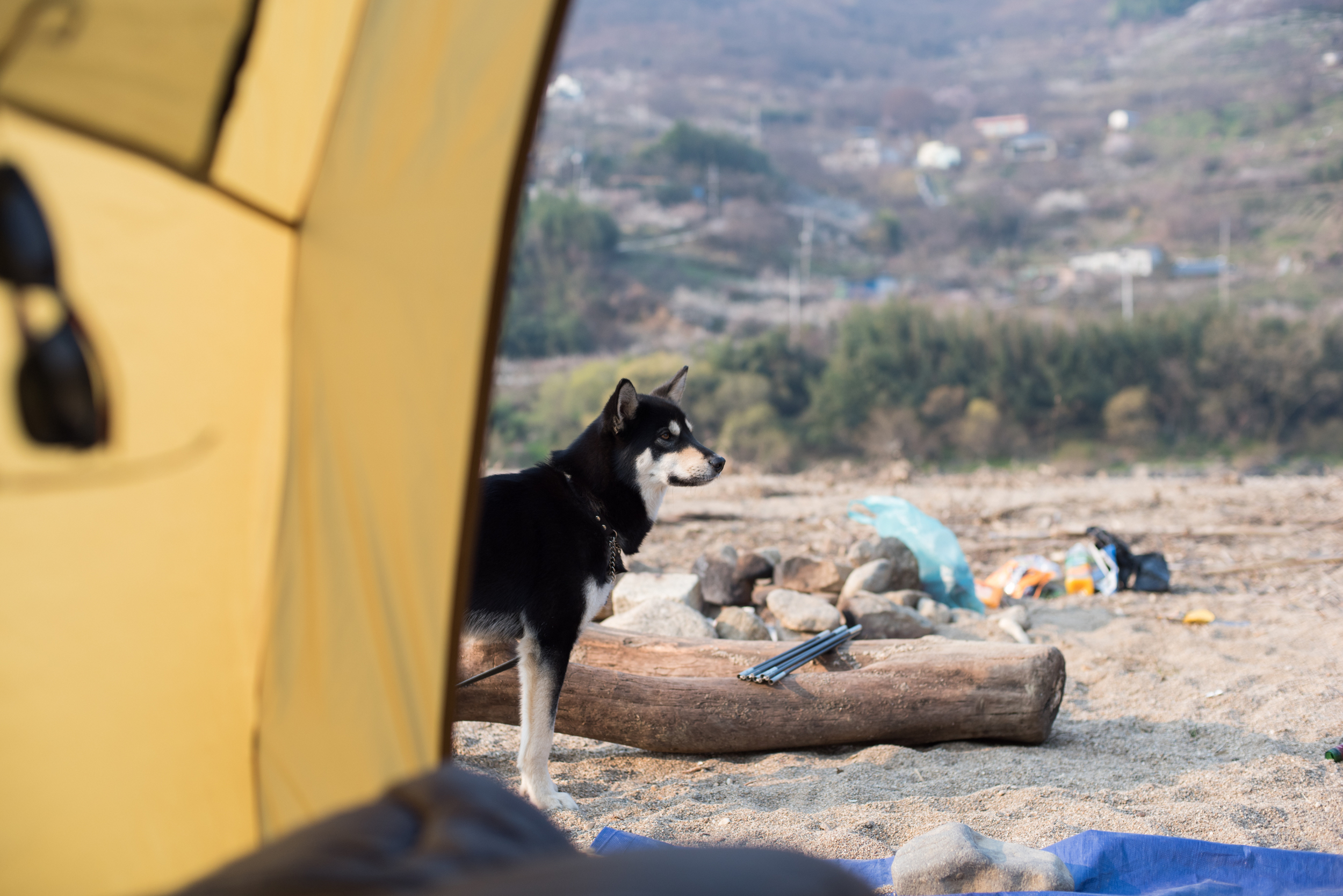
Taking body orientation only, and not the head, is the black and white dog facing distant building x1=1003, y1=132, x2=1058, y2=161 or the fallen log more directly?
the fallen log

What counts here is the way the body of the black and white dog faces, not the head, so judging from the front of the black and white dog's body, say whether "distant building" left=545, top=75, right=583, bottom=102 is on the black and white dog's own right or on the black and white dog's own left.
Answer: on the black and white dog's own left

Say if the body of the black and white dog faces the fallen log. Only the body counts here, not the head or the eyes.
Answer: yes

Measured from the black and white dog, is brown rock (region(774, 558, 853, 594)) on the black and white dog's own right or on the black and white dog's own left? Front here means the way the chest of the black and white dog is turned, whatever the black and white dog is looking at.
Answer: on the black and white dog's own left

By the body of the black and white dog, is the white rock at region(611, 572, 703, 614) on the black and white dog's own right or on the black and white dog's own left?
on the black and white dog's own left

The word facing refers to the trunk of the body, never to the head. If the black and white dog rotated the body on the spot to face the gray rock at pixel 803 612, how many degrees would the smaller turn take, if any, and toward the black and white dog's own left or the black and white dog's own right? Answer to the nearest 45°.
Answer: approximately 45° to the black and white dog's own left

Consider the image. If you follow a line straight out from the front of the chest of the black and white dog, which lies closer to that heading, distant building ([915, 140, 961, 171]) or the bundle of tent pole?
the bundle of tent pole

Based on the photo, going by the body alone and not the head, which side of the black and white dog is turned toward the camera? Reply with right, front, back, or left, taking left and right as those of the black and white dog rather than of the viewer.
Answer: right
